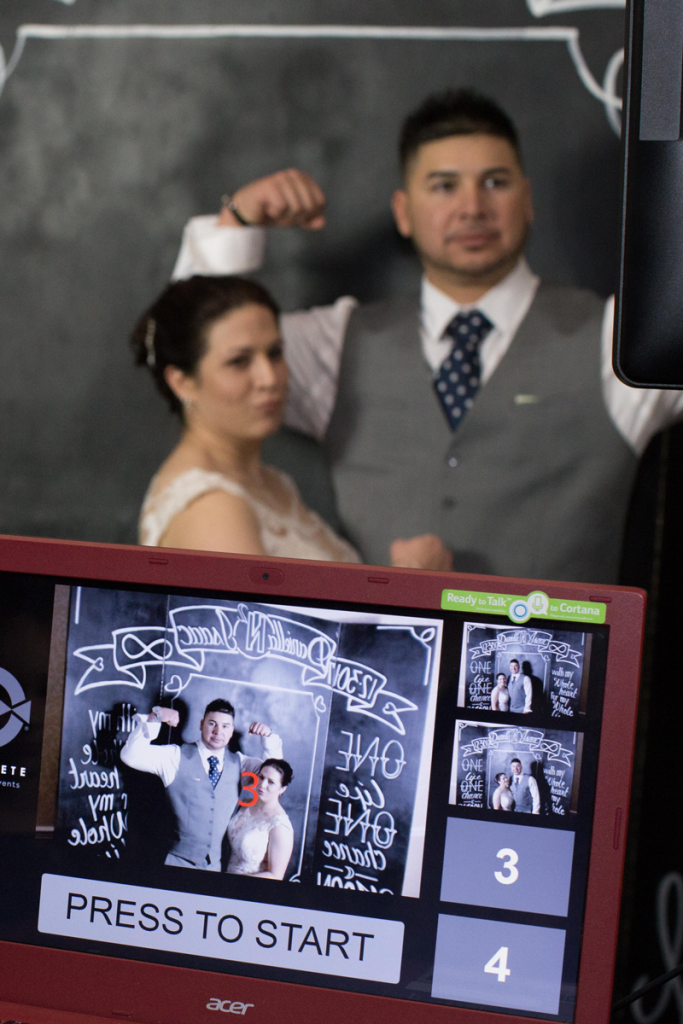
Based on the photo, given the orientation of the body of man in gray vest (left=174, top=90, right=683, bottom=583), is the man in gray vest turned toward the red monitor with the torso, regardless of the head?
yes

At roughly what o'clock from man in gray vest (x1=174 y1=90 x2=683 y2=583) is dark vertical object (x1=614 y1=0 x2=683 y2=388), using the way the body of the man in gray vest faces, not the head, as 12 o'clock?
The dark vertical object is roughly at 12 o'clock from the man in gray vest.

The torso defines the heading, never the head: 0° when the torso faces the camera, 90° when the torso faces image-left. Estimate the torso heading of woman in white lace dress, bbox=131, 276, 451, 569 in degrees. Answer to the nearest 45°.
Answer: approximately 315°

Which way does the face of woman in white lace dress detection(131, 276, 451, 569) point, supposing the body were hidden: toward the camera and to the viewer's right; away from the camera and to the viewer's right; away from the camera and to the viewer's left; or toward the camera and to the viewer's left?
toward the camera and to the viewer's right
